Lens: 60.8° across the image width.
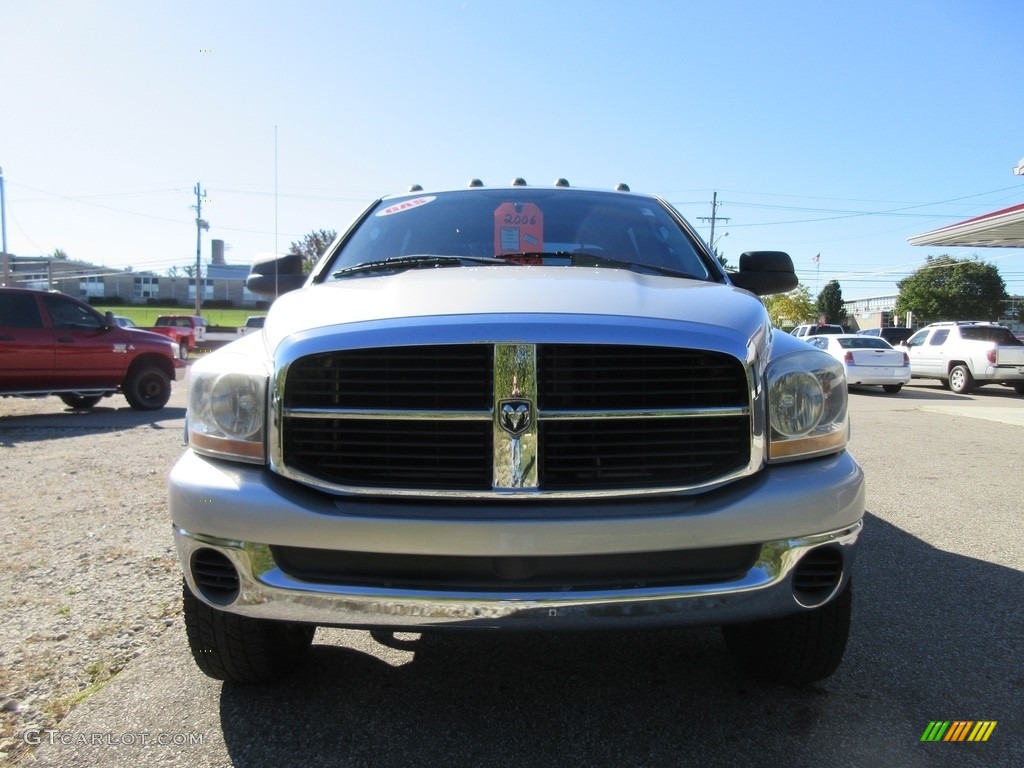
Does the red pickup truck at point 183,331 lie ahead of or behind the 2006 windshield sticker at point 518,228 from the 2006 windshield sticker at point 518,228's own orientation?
behind

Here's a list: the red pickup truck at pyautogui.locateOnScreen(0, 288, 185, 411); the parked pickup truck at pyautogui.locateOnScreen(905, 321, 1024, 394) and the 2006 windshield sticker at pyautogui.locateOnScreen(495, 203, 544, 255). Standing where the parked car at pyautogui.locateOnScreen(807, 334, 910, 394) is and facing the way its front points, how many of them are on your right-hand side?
1

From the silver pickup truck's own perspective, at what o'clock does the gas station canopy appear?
The gas station canopy is roughly at 7 o'clock from the silver pickup truck.

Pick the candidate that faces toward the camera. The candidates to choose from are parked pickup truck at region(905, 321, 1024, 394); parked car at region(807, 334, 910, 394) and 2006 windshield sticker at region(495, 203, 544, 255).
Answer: the 2006 windshield sticker

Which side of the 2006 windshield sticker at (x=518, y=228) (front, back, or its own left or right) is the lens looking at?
front

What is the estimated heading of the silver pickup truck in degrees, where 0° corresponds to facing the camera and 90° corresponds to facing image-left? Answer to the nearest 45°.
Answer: approximately 0°

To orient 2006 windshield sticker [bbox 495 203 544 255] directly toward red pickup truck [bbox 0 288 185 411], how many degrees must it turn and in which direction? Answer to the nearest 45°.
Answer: approximately 135° to its right

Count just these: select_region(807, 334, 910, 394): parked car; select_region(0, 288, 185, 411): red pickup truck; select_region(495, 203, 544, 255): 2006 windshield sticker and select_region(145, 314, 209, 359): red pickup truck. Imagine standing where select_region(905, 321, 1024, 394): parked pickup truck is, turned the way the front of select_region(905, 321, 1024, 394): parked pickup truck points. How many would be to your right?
0

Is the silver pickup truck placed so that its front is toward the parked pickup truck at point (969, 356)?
no

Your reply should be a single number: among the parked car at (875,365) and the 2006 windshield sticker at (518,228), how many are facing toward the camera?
1

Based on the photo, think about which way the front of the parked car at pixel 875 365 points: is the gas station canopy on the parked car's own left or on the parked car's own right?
on the parked car's own right

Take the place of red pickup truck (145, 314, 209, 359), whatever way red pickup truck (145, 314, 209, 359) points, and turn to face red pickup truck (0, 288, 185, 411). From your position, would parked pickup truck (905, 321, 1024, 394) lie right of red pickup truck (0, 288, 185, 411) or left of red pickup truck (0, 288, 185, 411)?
left

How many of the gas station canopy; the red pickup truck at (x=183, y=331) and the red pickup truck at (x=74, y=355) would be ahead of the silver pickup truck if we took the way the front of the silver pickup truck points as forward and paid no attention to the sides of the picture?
0

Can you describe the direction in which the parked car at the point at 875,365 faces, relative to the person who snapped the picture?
facing away from the viewer and to the left of the viewer

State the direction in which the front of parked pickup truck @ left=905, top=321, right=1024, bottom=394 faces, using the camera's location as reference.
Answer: facing away from the viewer and to the left of the viewer

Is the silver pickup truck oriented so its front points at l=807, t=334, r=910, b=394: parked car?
no

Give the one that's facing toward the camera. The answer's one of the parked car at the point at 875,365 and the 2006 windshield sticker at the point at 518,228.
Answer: the 2006 windshield sticker

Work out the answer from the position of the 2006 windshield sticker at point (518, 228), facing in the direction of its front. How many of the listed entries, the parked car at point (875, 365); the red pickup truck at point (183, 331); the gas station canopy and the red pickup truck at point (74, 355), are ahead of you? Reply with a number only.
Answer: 0

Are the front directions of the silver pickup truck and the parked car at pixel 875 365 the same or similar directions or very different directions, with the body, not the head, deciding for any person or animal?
very different directions

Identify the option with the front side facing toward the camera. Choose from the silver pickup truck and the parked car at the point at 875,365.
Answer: the silver pickup truck

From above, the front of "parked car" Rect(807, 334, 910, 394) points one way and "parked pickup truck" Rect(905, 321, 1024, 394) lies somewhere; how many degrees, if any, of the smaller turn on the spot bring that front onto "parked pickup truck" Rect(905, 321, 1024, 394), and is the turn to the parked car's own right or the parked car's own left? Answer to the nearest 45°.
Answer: approximately 90° to the parked car's own right

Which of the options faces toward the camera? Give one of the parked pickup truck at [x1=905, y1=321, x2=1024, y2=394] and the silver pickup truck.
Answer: the silver pickup truck
